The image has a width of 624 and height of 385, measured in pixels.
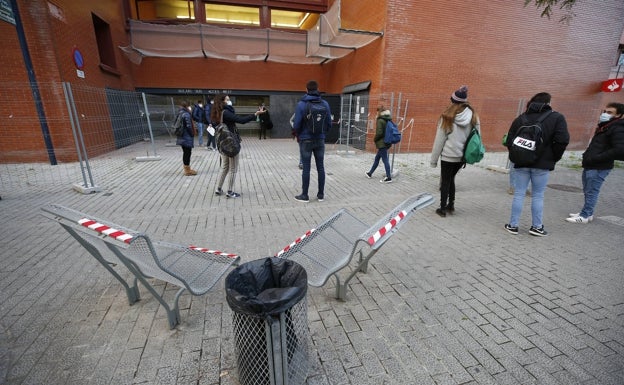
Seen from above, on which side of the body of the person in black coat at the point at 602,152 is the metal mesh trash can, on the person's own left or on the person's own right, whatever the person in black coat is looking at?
on the person's own left

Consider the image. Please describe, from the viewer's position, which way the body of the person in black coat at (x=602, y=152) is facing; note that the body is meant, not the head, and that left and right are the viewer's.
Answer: facing to the left of the viewer

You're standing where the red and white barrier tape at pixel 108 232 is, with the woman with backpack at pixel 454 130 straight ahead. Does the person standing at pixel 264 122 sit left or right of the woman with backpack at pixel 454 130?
left

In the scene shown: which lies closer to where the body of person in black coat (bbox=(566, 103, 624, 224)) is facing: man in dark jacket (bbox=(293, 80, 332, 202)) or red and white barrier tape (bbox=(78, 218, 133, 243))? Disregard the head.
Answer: the man in dark jacket

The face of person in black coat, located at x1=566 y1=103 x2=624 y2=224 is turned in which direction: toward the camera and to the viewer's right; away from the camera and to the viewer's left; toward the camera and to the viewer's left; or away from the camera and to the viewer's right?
toward the camera and to the viewer's left

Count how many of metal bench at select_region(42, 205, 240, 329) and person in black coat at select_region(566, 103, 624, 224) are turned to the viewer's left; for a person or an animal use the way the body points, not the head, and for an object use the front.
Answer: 1
